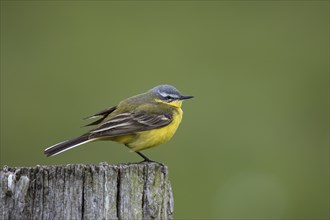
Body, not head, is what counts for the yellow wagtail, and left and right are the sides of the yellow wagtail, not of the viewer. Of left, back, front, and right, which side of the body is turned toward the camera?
right
